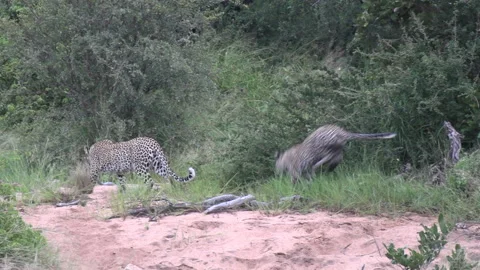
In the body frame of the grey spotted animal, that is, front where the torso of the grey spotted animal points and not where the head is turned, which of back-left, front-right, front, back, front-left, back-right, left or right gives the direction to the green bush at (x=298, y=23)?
right

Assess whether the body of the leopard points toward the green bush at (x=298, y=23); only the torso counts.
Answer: no

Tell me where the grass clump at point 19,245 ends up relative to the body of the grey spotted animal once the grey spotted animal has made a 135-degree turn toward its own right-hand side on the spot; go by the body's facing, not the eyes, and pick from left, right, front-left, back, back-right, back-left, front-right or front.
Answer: back

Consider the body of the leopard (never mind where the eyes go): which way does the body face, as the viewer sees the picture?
to the viewer's left

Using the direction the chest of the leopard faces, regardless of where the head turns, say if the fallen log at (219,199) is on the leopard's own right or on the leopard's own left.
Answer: on the leopard's own left

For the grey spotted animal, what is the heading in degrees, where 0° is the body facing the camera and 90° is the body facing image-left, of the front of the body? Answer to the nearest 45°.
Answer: approximately 90°

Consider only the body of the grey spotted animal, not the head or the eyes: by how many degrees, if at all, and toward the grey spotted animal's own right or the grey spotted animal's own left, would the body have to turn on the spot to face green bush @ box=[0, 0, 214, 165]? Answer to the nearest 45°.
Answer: approximately 45° to the grey spotted animal's own right

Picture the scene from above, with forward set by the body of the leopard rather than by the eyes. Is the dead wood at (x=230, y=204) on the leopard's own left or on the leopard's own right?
on the leopard's own left

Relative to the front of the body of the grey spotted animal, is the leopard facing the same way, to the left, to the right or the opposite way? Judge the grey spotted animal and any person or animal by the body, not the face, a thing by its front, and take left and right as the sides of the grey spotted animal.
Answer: the same way

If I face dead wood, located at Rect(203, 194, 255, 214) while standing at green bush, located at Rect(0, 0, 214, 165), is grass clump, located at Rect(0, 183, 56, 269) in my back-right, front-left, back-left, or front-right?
front-right

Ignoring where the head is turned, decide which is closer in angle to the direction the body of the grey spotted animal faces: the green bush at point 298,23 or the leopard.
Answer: the leopard

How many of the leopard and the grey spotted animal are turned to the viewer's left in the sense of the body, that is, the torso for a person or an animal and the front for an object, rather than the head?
2

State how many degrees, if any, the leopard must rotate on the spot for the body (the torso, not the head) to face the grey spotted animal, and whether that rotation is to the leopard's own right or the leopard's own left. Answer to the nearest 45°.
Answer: approximately 135° to the leopard's own left
